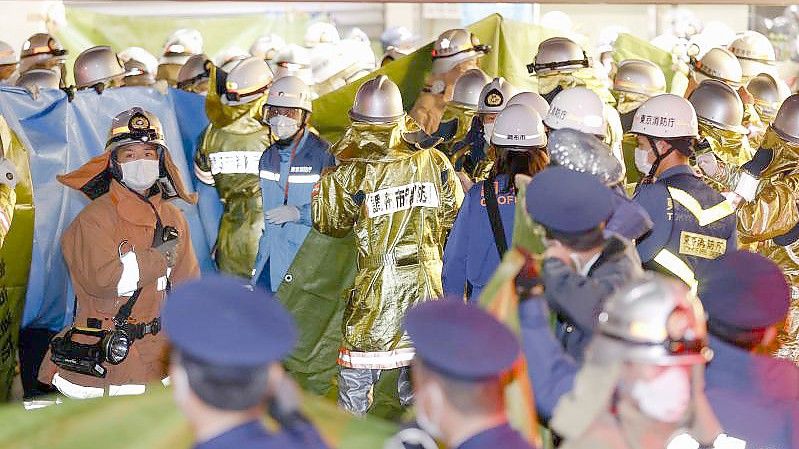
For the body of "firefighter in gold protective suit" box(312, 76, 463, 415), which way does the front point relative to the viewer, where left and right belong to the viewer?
facing away from the viewer

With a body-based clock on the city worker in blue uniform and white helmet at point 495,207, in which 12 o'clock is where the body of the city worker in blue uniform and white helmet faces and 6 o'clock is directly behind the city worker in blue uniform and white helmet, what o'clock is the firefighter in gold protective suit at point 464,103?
The firefighter in gold protective suit is roughly at 12 o'clock from the city worker in blue uniform and white helmet.

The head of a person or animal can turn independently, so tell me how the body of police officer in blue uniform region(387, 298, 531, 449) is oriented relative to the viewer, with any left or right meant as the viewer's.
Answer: facing away from the viewer and to the left of the viewer

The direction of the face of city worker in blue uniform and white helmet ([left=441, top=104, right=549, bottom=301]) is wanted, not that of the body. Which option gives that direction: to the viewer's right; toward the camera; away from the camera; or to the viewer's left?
away from the camera

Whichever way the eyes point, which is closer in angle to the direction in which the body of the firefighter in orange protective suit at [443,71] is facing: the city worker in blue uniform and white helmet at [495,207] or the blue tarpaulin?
the city worker in blue uniform and white helmet

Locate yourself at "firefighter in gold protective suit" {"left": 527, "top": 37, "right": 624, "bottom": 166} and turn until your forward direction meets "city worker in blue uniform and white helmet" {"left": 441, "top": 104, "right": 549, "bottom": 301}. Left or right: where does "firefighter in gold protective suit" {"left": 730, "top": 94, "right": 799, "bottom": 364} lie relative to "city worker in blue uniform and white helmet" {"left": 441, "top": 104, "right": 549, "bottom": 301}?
left

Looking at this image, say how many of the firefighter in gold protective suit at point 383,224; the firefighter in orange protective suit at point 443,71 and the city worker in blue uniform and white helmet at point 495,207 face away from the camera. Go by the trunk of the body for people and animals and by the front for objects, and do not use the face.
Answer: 2

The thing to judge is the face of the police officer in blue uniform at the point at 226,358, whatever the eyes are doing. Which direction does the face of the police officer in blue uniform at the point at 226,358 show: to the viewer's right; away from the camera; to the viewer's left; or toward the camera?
away from the camera

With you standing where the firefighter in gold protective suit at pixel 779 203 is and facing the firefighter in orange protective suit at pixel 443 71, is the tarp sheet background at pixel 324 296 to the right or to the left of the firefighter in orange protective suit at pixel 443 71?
left

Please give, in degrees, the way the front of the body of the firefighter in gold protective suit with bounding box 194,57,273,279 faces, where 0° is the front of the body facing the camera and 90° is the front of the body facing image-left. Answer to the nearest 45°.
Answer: approximately 135°

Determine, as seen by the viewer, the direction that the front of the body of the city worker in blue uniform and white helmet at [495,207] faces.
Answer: away from the camera

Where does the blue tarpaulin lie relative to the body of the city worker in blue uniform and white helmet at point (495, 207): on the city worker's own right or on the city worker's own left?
on the city worker's own left

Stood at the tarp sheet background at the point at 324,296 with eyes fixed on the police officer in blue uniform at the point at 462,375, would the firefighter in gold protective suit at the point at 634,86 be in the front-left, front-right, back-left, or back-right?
back-left
